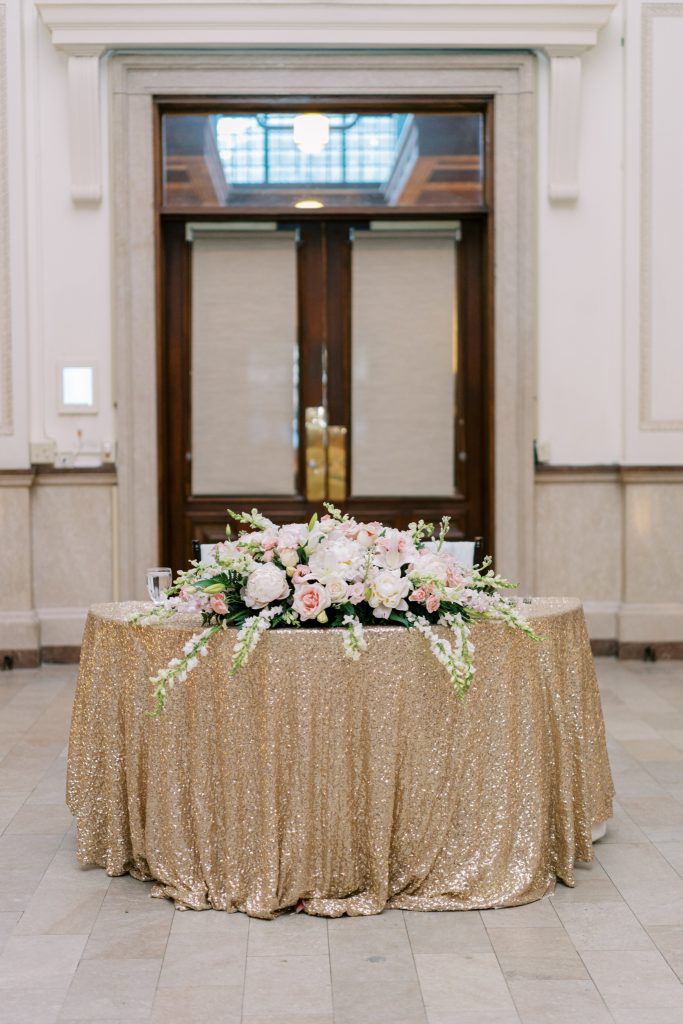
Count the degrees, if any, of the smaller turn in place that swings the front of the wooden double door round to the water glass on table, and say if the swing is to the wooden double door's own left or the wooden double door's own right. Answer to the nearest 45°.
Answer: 0° — it already faces it

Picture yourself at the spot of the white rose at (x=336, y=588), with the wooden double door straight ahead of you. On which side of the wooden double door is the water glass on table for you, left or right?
left

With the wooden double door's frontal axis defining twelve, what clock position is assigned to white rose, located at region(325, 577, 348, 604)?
The white rose is roughly at 12 o'clock from the wooden double door.

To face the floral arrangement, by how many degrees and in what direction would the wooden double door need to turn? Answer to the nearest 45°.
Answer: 0° — it already faces it

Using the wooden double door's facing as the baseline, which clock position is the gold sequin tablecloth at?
The gold sequin tablecloth is roughly at 12 o'clock from the wooden double door.

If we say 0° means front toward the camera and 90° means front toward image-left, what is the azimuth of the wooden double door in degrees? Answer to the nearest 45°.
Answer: approximately 0°
